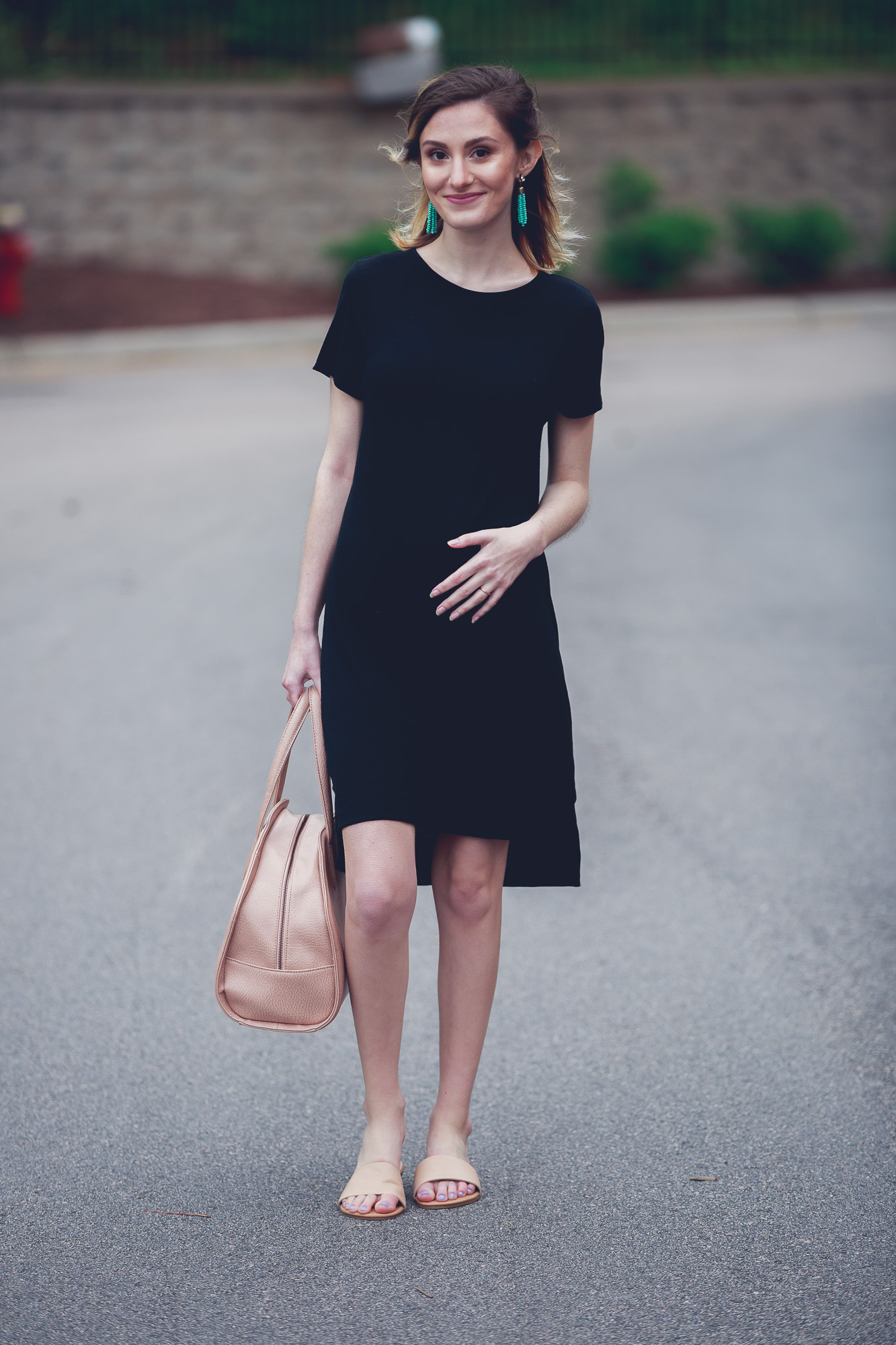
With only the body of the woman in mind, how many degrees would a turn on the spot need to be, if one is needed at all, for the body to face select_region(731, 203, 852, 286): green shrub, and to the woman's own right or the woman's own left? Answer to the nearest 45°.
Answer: approximately 180°

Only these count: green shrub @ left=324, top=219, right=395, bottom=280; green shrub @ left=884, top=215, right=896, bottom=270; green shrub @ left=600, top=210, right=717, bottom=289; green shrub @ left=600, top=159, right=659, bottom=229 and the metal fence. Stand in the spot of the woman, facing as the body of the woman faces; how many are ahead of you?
0

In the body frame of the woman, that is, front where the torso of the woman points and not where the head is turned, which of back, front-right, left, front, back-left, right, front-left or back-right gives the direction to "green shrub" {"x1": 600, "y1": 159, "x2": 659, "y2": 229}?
back

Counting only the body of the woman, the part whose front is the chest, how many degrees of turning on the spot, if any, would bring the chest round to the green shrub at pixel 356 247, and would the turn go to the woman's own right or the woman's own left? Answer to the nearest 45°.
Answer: approximately 180°

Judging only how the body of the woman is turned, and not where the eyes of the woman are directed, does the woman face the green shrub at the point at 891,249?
no

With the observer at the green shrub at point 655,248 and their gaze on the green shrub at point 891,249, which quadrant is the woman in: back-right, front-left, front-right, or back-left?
back-right

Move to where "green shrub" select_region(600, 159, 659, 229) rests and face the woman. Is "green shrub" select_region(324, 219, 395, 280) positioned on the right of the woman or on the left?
right

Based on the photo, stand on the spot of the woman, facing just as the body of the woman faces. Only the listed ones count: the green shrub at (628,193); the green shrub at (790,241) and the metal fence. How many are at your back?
3

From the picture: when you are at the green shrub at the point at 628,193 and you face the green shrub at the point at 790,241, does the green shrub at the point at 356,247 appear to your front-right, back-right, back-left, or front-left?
back-right

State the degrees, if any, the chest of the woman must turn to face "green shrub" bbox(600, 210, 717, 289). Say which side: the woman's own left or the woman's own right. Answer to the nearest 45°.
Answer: approximately 180°

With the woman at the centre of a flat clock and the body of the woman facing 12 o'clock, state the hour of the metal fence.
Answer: The metal fence is roughly at 6 o'clock from the woman.

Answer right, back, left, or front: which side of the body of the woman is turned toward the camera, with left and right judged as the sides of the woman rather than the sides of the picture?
front

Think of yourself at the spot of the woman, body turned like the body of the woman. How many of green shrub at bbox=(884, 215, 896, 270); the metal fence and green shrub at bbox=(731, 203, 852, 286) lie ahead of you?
0
